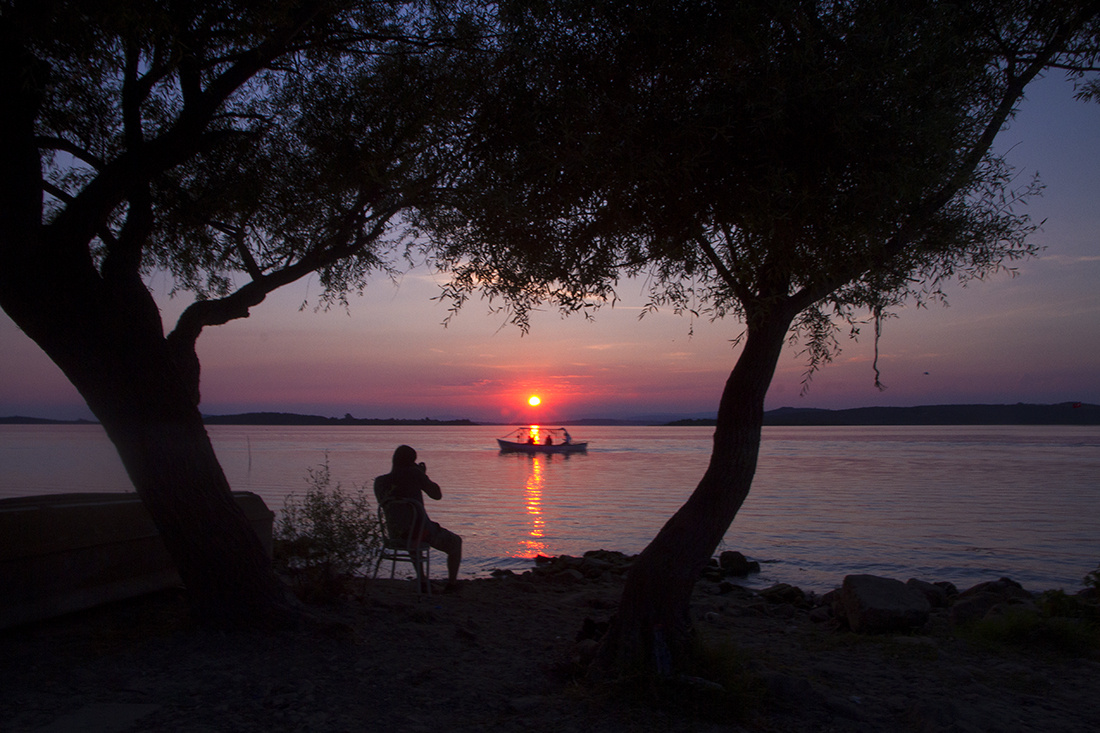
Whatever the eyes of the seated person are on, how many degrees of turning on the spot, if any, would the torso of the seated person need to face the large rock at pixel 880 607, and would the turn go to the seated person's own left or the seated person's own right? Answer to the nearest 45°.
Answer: approximately 45° to the seated person's own right

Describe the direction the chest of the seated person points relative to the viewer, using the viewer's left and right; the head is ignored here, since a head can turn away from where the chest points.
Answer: facing away from the viewer and to the right of the viewer

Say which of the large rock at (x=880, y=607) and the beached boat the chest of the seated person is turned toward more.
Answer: the large rock

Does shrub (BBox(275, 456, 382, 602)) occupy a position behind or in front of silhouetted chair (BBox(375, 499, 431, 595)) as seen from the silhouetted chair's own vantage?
behind

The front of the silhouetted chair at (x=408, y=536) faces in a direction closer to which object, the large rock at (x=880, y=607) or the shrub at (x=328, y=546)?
the large rock

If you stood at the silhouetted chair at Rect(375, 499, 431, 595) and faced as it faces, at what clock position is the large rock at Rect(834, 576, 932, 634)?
The large rock is roughly at 2 o'clock from the silhouetted chair.

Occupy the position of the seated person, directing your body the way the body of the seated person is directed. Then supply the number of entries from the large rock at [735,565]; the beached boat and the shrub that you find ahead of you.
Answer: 1

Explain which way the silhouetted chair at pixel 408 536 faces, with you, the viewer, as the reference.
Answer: facing away from the viewer and to the right of the viewer
